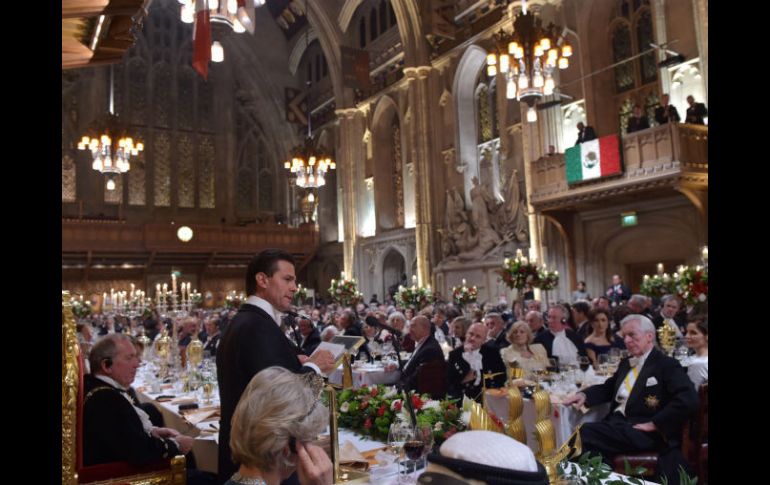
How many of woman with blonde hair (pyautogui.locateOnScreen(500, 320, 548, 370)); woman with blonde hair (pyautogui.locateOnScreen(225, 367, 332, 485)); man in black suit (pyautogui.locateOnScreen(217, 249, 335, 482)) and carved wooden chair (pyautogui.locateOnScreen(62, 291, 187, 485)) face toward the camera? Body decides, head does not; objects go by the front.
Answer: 1

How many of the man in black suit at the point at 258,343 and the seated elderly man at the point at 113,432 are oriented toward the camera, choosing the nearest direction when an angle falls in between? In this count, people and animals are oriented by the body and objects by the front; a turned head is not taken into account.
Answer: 0

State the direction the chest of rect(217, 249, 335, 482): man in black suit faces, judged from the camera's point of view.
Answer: to the viewer's right

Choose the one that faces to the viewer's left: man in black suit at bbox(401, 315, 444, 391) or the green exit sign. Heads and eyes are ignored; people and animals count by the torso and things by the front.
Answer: the man in black suit

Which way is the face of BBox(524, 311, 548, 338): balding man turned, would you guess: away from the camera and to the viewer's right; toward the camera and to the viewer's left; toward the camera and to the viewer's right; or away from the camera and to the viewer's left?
toward the camera and to the viewer's left

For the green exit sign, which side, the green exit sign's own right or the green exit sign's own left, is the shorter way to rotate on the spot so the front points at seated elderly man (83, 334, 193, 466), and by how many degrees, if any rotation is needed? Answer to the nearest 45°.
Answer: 0° — it already faces them

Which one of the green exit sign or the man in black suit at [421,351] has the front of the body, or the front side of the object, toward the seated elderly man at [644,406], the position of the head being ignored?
the green exit sign

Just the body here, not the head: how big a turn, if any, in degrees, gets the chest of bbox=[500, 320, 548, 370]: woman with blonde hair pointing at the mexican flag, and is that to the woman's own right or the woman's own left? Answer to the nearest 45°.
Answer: approximately 180°

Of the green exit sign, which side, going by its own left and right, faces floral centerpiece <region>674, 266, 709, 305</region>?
front

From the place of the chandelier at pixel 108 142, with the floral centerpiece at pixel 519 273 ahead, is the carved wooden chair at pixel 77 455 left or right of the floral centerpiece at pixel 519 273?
right

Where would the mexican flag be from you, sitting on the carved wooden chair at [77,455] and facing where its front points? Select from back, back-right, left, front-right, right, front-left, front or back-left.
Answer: front-left

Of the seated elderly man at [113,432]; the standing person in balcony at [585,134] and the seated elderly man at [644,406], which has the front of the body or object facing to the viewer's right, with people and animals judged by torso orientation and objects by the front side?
the seated elderly man at [113,432]

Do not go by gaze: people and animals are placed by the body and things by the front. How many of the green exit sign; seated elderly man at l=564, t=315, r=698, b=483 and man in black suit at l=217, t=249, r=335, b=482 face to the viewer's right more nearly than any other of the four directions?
1

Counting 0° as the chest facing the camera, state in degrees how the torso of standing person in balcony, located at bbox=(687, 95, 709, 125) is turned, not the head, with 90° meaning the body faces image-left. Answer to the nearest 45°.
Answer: approximately 45°

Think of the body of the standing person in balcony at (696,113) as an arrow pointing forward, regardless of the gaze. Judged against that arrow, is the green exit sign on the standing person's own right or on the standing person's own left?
on the standing person's own right

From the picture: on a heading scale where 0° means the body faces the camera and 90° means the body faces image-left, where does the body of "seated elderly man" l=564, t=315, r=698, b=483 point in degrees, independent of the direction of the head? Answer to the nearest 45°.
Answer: approximately 45°
